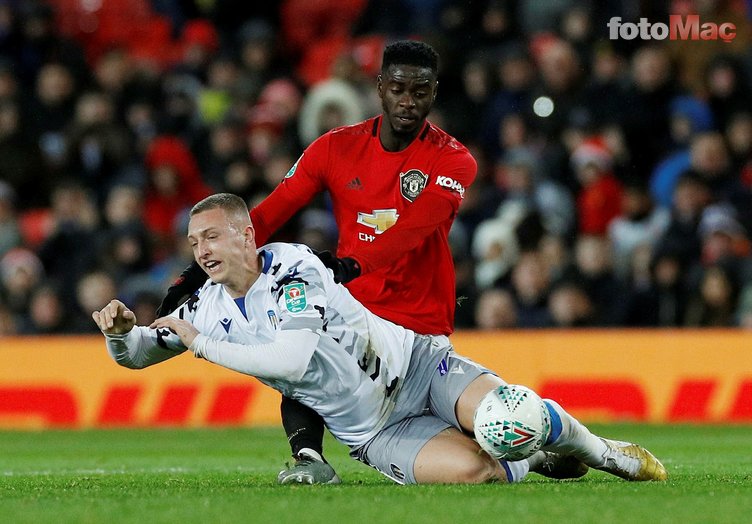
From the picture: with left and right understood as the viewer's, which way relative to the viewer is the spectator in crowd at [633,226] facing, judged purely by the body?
facing the viewer

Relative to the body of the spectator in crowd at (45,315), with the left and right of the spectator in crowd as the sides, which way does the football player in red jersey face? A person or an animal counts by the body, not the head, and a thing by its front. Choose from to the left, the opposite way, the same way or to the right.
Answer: the same way

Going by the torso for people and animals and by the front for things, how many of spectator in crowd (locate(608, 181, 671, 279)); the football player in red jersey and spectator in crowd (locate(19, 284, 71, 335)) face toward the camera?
3

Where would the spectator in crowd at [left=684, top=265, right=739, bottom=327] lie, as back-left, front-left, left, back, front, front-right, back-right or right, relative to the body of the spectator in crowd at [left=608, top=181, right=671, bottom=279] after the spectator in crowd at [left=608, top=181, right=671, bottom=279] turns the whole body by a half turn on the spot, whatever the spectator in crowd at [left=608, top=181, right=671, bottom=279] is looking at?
back-right

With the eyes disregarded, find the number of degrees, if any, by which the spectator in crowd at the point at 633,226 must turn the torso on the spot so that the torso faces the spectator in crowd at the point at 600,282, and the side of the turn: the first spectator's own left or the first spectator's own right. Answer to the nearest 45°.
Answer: approximately 45° to the first spectator's own right

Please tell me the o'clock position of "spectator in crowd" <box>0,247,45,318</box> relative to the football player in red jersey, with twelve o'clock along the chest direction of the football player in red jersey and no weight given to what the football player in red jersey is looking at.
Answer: The spectator in crowd is roughly at 5 o'clock from the football player in red jersey.

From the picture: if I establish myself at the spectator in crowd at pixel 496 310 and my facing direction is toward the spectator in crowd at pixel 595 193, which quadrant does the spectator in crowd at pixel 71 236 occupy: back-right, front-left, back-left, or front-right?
back-left

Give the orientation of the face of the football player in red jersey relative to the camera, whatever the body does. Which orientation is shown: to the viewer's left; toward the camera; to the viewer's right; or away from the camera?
toward the camera

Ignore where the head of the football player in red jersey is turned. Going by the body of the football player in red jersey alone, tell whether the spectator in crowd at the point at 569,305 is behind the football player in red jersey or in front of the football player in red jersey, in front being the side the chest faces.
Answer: behind

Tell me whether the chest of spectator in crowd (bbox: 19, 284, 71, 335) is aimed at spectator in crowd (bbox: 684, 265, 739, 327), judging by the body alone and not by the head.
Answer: no

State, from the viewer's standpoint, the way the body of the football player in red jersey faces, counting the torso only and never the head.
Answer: toward the camera

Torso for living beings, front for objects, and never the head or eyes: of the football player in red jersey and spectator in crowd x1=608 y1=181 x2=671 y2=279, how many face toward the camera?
2
